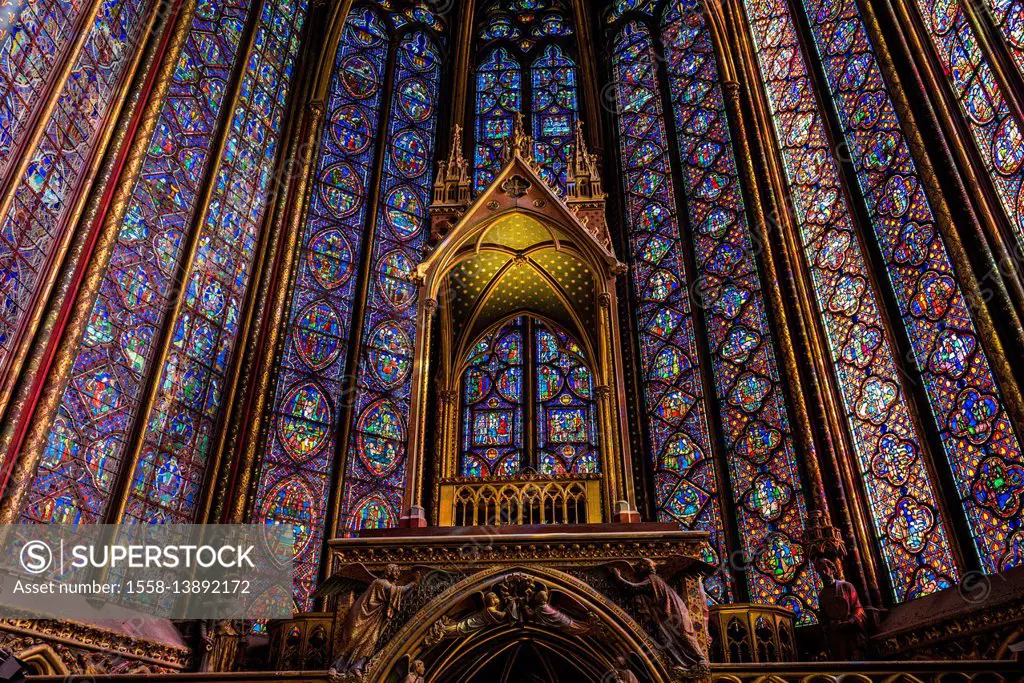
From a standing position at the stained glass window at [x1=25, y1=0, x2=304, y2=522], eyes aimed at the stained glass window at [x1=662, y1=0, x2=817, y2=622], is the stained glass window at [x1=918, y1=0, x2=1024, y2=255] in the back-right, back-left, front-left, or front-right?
front-right

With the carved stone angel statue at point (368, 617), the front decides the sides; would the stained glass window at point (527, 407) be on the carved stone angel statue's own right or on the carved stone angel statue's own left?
on the carved stone angel statue's own left

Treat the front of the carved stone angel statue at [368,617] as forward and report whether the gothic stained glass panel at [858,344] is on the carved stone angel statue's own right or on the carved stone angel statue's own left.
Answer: on the carved stone angel statue's own left

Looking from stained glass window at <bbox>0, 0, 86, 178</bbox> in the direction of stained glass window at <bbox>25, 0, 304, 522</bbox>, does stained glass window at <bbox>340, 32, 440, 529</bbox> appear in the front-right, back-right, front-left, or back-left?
front-right

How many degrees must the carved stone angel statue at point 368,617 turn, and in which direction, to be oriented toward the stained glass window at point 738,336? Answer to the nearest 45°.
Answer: approximately 90° to its left

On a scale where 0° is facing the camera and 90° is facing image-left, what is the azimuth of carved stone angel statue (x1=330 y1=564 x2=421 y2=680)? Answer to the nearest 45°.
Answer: approximately 315°

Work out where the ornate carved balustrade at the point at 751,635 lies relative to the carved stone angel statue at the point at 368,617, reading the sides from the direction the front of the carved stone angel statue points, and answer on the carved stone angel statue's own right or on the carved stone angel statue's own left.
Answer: on the carved stone angel statue's own left
